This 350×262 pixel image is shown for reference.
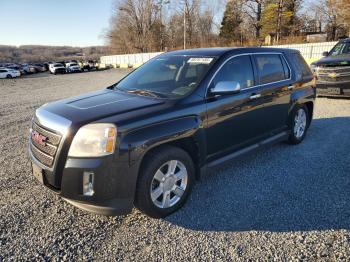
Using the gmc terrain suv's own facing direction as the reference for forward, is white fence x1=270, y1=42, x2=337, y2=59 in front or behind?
behind

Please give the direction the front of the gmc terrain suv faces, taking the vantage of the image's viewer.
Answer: facing the viewer and to the left of the viewer

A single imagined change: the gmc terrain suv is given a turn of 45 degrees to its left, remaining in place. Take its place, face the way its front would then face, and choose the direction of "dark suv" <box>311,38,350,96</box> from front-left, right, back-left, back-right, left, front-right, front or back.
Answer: back-left
